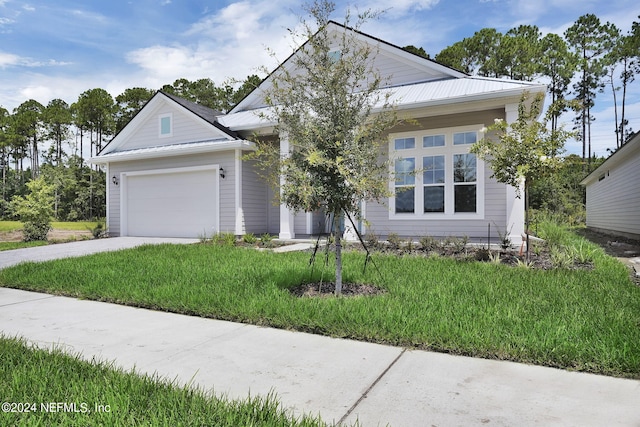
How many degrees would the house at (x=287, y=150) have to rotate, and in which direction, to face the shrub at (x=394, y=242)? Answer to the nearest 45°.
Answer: approximately 45° to its left

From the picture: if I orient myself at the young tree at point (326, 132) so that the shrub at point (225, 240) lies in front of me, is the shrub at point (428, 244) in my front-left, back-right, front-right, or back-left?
front-right

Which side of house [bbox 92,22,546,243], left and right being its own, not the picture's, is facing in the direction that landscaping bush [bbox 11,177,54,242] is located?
right

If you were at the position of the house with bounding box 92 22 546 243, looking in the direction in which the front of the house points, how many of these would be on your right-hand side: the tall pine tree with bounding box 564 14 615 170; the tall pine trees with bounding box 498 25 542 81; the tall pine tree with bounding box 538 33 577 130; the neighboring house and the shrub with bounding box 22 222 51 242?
1

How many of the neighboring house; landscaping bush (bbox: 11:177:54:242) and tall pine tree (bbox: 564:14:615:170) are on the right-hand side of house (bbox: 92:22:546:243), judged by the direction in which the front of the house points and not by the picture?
1

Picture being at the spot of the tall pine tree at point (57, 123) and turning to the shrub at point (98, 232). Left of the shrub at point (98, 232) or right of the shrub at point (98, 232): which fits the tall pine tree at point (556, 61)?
left

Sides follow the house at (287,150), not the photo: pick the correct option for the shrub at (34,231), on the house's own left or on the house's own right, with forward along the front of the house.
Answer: on the house's own right

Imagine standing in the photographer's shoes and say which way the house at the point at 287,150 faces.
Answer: facing the viewer

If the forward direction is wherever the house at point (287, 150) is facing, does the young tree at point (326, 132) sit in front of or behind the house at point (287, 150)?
in front
